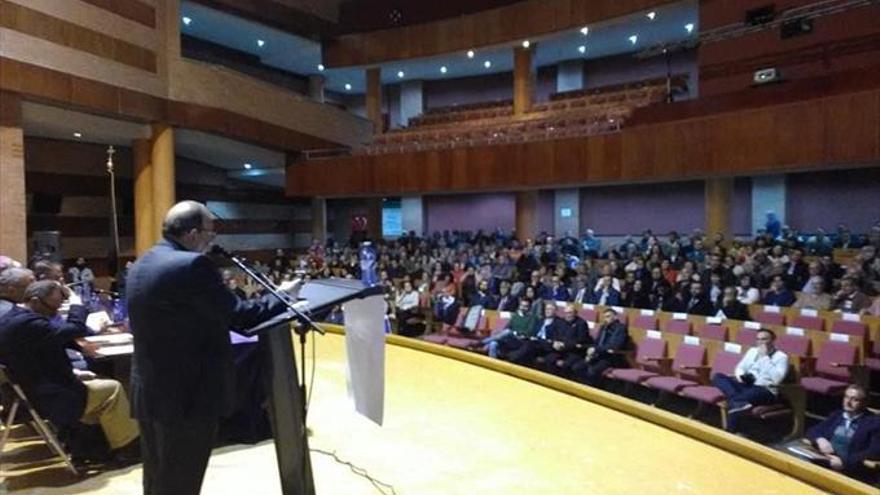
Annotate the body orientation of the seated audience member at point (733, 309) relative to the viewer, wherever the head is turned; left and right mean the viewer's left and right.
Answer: facing the viewer and to the left of the viewer

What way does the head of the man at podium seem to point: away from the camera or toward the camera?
away from the camera

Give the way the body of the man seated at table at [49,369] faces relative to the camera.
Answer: to the viewer's right

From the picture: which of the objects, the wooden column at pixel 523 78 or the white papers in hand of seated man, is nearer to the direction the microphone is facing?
the white papers in hand of seated man

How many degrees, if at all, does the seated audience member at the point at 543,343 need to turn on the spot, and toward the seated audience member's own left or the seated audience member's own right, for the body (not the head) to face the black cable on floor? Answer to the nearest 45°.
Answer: approximately 45° to the seated audience member's own left

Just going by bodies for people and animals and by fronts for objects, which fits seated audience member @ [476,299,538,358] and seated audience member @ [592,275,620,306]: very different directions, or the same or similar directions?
same or similar directions

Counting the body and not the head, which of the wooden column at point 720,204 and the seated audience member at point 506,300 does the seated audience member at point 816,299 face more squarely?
the seated audience member

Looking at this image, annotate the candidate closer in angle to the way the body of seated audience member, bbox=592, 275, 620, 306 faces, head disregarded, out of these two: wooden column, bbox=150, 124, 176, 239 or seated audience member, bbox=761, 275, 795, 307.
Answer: the wooden column

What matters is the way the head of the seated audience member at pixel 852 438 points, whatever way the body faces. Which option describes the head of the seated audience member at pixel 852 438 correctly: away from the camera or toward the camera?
toward the camera

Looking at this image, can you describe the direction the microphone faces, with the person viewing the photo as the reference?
facing to the left of the viewer

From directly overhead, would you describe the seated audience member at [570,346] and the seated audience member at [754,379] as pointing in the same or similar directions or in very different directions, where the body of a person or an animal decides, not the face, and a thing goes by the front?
same or similar directions

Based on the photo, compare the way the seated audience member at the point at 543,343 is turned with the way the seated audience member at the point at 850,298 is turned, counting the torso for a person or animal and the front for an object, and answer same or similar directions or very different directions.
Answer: same or similar directions

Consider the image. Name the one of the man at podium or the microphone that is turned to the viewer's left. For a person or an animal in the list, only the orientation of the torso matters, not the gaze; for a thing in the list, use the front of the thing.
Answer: the microphone

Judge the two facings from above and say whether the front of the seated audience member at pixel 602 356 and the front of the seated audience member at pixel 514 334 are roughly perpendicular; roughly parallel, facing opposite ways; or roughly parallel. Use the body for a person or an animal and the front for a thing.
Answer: roughly parallel

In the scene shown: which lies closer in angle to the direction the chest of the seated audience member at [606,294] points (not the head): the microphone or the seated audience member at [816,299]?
the microphone

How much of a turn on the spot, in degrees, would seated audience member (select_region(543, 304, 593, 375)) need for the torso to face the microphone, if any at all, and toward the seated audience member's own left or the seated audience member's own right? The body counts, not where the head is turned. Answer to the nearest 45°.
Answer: approximately 45° to the seated audience member's own left

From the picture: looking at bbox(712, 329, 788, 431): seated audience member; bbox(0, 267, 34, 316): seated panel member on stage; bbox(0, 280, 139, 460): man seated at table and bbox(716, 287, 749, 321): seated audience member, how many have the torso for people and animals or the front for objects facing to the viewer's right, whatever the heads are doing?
2
